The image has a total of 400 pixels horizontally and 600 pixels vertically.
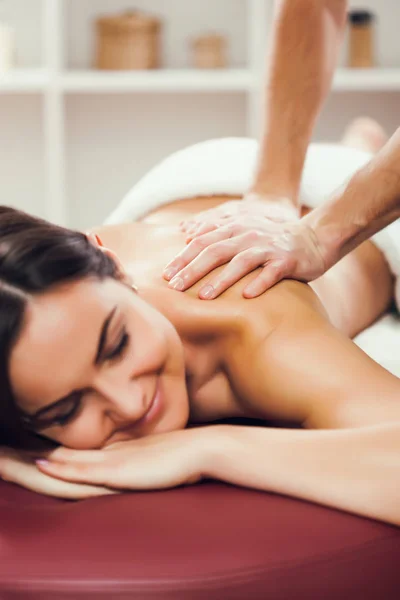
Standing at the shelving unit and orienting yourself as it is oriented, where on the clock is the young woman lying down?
The young woman lying down is roughly at 12 o'clock from the shelving unit.

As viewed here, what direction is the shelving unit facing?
toward the camera

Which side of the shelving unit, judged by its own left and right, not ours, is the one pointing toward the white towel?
front
